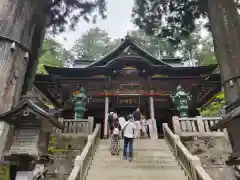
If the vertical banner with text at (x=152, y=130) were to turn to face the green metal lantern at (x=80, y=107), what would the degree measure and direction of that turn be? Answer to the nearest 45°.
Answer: approximately 90° to its right

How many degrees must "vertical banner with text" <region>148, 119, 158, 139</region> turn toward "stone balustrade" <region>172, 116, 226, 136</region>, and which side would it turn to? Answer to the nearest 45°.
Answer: approximately 45° to its left

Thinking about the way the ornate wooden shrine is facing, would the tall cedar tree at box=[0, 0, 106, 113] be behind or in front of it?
in front

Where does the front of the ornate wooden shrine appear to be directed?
toward the camera

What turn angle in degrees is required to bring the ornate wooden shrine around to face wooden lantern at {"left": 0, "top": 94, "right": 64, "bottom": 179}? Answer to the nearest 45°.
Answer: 0° — it already faces it

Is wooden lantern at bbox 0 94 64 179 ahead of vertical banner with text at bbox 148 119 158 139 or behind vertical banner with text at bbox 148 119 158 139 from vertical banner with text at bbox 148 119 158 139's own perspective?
ahead

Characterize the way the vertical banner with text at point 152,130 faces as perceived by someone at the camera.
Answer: facing the viewer

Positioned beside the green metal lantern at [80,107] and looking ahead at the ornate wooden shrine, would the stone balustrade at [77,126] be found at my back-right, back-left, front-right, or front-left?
back-right

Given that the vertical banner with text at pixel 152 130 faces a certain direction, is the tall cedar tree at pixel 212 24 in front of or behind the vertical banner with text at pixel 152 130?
in front

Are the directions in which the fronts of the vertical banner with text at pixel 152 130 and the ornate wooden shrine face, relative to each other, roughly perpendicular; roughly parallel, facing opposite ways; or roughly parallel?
roughly parallel

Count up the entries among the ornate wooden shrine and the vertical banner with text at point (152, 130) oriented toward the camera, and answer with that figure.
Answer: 2
